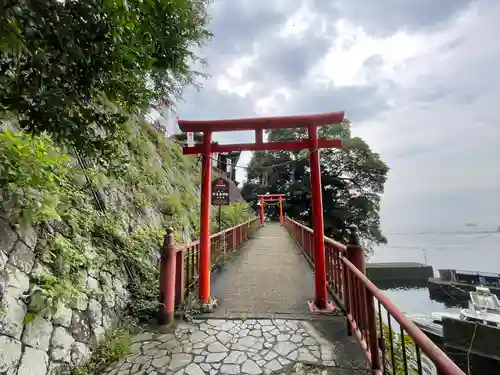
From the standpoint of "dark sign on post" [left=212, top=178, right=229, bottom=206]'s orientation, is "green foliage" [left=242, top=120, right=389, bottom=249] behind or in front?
behind

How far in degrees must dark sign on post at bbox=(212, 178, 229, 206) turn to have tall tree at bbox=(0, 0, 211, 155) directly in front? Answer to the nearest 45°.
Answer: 0° — it already faces it

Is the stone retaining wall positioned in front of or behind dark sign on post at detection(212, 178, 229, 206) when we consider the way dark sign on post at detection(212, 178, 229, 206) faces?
in front

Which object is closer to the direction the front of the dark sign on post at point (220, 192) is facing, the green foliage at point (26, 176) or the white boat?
the green foliage

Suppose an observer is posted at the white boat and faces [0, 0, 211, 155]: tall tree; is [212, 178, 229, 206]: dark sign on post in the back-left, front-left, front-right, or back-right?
front-right

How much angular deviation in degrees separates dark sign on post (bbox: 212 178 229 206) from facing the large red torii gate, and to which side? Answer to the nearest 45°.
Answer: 0° — it already faces it

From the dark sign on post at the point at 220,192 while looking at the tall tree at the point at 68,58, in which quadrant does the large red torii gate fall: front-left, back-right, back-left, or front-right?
front-left

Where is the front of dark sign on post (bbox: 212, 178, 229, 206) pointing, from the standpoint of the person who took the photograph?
facing the viewer

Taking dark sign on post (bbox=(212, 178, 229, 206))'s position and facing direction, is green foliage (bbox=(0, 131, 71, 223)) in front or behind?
in front
